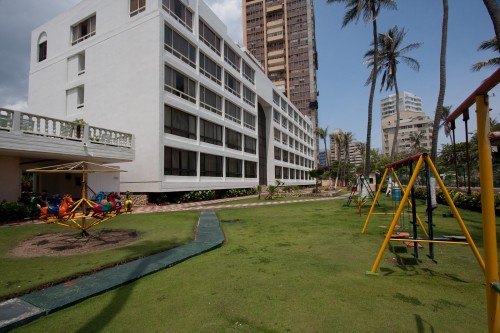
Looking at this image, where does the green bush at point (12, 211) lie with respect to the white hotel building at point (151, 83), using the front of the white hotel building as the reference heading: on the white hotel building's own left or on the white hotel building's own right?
on the white hotel building's own right

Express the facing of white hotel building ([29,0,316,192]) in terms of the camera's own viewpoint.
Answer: facing the viewer and to the right of the viewer

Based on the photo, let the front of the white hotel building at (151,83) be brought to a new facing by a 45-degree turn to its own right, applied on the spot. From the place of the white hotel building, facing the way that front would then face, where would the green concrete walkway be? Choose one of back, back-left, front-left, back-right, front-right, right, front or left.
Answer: front

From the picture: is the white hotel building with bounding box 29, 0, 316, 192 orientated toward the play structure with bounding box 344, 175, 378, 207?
yes

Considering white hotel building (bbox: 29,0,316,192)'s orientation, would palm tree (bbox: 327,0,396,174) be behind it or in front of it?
in front

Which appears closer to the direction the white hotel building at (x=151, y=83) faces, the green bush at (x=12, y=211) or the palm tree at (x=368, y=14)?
the palm tree
